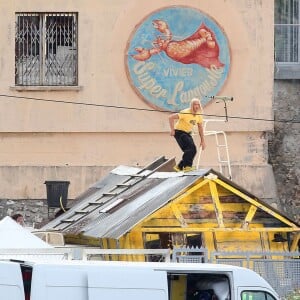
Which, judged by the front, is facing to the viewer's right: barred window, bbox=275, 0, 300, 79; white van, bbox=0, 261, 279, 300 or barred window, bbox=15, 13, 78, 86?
the white van

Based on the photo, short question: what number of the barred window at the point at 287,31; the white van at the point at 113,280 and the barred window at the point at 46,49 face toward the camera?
2

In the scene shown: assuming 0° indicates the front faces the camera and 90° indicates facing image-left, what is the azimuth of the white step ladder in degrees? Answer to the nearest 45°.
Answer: approximately 315°

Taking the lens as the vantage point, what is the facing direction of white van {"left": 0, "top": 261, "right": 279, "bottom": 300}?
facing to the right of the viewer

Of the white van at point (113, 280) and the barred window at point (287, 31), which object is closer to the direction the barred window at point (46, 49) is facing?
the white van

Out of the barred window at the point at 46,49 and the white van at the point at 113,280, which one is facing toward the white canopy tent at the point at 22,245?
the barred window

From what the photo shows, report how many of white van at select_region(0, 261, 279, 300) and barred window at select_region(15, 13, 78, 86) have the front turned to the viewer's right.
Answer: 1

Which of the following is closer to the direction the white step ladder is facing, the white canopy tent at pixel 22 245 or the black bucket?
the white canopy tent

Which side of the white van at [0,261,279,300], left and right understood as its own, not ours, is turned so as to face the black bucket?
left
